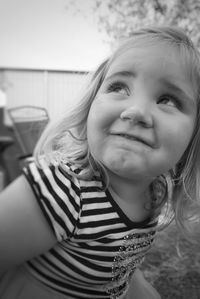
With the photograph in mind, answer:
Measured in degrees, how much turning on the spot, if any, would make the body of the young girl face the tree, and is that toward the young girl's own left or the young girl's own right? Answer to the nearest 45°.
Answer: approximately 135° to the young girl's own left

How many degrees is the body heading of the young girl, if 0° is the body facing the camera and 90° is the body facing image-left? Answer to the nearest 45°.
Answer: approximately 315°
